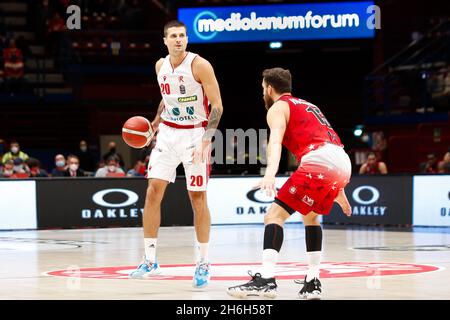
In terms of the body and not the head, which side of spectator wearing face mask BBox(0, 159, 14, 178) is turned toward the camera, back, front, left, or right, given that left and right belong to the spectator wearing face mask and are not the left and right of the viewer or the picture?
front

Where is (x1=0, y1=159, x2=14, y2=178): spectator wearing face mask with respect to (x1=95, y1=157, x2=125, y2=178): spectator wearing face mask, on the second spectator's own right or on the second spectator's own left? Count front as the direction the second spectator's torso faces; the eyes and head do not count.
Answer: on the second spectator's own right

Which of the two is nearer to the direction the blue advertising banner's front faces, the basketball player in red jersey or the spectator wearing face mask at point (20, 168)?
the basketball player in red jersey

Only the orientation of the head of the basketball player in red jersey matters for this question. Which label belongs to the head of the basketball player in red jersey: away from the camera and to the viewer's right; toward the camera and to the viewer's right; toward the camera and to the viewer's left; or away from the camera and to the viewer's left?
away from the camera and to the viewer's left

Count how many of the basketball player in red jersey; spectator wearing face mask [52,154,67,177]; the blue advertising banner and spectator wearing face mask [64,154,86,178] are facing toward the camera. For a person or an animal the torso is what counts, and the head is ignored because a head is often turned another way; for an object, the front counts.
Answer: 3

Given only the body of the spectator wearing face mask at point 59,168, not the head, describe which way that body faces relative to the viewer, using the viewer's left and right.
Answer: facing the viewer

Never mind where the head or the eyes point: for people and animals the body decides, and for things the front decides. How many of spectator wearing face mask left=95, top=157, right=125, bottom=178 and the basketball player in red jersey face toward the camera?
1

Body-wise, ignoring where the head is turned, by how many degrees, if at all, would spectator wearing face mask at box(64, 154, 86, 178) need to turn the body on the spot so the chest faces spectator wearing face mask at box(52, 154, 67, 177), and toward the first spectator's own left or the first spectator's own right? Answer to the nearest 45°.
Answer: approximately 135° to the first spectator's own right

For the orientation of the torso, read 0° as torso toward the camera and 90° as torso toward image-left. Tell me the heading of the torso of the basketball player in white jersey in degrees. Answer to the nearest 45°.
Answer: approximately 45°

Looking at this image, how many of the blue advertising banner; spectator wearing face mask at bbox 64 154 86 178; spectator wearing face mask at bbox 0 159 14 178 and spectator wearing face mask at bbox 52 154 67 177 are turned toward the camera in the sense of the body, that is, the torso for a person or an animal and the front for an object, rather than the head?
4

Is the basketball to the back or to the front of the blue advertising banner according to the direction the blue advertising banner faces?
to the front

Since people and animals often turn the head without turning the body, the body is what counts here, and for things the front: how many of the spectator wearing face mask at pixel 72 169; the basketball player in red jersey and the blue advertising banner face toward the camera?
2
